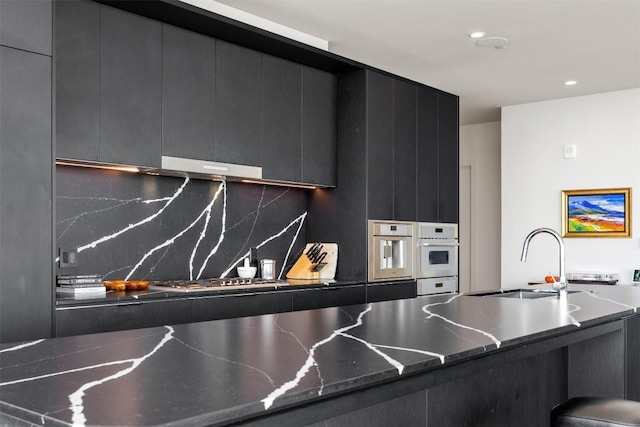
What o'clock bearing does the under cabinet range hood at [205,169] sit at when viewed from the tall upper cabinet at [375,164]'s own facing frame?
The under cabinet range hood is roughly at 3 o'clock from the tall upper cabinet.

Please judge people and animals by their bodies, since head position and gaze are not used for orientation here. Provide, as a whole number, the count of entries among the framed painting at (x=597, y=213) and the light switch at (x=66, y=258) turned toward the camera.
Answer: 2

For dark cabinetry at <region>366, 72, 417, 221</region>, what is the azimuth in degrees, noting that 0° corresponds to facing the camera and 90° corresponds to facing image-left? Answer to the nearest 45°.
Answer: approximately 315°

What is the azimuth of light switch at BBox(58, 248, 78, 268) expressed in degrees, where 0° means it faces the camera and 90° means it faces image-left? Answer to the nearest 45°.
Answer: approximately 0°

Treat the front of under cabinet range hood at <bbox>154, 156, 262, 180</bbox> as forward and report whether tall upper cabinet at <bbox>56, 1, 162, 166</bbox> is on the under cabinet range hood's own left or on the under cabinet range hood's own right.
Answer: on the under cabinet range hood's own right
